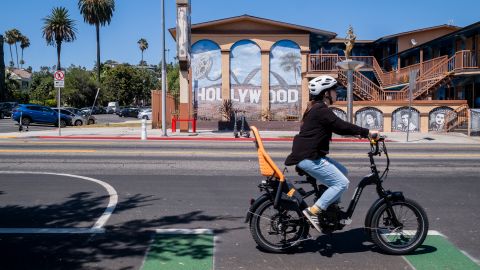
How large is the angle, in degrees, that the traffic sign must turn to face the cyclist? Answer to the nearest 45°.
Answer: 0° — it already faces them

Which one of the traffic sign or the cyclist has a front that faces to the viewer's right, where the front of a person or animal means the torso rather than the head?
the cyclist

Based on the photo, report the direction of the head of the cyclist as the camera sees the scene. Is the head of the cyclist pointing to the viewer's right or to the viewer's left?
to the viewer's right

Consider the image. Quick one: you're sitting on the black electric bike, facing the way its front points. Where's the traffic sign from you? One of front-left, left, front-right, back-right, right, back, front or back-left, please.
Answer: back-left

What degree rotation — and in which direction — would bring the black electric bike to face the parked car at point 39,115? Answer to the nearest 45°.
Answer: approximately 135° to its left

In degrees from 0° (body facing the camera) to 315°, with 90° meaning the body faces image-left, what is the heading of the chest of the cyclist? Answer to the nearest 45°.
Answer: approximately 270°

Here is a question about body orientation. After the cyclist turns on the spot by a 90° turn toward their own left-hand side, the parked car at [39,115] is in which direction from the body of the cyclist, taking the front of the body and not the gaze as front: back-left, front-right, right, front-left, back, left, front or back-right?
front-left

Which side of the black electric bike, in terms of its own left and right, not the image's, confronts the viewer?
right
